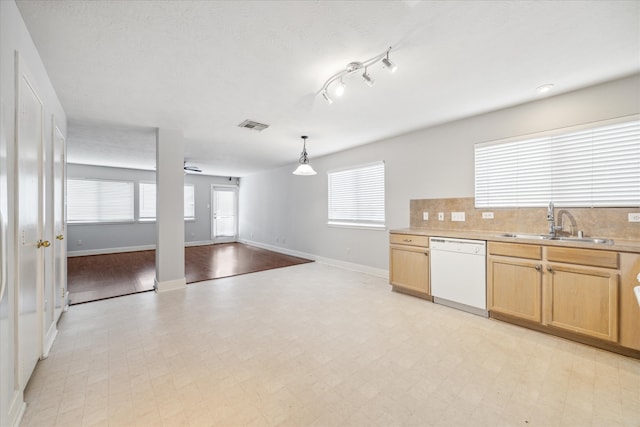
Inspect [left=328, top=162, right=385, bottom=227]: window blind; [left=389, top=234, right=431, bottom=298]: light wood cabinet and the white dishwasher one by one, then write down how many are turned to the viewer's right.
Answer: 0

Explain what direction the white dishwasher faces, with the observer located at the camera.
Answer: facing the viewer and to the left of the viewer

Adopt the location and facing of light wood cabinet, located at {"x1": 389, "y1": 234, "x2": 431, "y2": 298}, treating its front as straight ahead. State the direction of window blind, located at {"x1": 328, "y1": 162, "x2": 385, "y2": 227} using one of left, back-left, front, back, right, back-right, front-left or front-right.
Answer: right

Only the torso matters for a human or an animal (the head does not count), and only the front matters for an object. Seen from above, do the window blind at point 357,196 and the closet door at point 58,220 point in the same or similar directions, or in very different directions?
very different directions

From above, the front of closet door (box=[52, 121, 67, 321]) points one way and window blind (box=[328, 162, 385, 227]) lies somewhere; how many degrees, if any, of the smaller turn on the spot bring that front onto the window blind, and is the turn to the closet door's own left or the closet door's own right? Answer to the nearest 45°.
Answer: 0° — it already faces it

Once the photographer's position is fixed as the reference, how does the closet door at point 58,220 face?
facing to the right of the viewer

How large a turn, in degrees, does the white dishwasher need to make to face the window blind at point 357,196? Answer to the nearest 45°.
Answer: approximately 90° to its right

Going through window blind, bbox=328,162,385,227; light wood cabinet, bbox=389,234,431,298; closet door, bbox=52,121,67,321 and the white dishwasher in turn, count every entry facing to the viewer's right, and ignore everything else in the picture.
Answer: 1

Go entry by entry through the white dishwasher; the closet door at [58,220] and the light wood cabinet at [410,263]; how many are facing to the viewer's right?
1

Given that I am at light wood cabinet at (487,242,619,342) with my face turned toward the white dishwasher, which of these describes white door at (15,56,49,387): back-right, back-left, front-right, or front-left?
front-left

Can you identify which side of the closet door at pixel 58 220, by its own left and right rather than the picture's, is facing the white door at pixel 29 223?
right

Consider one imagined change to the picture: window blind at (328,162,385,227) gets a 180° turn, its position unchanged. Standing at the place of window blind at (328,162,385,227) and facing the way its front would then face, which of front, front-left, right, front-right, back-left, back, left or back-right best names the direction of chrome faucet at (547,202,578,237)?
right
